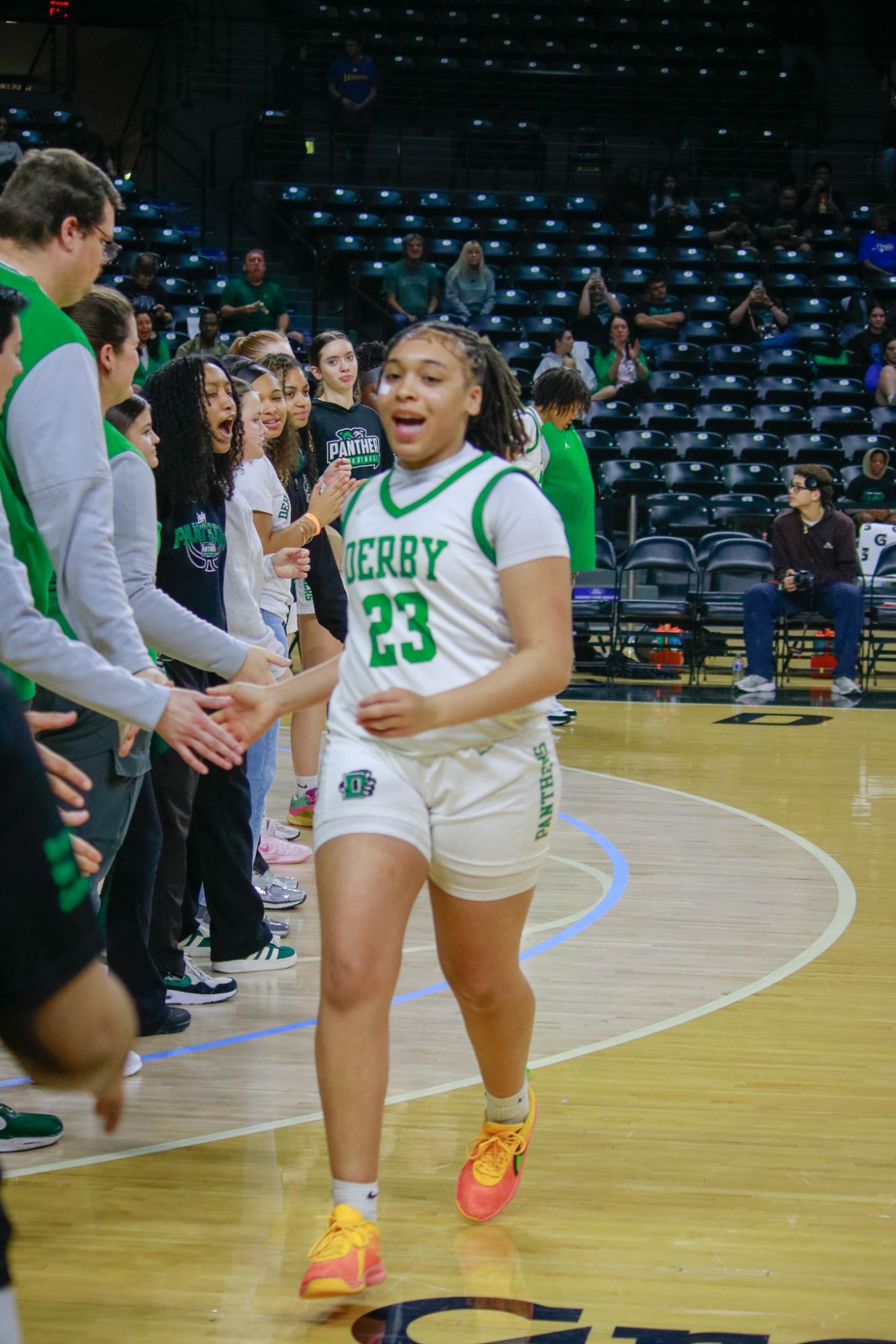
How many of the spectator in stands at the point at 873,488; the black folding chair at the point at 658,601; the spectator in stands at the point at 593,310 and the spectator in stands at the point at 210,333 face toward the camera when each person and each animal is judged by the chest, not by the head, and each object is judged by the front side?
4

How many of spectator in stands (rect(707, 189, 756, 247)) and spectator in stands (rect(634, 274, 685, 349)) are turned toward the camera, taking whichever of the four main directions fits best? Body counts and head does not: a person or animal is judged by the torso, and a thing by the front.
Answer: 2

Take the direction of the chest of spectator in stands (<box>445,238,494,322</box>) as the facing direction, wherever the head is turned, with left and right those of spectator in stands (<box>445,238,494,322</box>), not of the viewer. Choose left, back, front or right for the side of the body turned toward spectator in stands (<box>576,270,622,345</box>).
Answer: left

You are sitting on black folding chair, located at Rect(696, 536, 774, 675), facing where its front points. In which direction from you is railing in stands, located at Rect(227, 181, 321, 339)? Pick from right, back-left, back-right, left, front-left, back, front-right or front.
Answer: back-right

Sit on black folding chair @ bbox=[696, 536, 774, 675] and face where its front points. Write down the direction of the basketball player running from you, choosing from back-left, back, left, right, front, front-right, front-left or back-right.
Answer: front

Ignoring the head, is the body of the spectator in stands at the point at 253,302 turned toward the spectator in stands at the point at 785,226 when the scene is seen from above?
no

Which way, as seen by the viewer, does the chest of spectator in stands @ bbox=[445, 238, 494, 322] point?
toward the camera

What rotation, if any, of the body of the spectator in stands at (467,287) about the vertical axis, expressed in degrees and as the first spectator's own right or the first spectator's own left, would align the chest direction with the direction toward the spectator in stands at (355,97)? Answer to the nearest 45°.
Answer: approximately 180°

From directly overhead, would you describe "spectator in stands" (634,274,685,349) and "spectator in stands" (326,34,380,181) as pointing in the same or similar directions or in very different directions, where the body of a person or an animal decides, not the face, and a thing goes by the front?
same or similar directions

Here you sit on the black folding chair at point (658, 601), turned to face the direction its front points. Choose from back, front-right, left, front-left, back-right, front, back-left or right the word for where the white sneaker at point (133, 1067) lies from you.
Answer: front

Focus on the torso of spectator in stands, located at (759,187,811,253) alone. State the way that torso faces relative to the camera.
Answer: toward the camera

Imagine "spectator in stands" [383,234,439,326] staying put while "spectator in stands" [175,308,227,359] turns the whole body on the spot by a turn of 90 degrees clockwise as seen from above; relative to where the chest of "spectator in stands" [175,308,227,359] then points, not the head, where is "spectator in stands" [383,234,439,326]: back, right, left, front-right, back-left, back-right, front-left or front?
back-right

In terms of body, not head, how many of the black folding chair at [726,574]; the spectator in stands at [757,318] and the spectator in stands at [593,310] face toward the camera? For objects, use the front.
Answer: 3

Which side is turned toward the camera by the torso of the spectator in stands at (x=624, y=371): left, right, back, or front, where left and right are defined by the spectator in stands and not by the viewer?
front

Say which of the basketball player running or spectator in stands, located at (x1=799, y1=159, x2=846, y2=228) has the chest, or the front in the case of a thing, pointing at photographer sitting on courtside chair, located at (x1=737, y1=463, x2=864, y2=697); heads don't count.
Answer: spectator in stands, located at (x1=799, y1=159, x2=846, y2=228)

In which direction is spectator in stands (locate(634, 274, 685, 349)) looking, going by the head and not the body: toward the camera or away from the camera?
toward the camera

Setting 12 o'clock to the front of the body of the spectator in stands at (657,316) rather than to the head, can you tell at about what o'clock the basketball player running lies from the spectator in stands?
The basketball player running is roughly at 12 o'clock from the spectator in stands.

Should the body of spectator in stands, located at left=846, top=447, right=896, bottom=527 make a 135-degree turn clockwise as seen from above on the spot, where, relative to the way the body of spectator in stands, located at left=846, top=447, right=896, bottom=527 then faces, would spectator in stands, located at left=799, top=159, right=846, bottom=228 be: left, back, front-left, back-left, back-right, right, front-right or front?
front-right

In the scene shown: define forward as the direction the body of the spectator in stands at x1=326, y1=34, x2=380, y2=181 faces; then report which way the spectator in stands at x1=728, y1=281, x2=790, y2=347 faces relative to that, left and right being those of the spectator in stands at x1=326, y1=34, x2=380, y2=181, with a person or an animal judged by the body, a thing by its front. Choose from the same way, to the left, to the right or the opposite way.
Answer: the same way

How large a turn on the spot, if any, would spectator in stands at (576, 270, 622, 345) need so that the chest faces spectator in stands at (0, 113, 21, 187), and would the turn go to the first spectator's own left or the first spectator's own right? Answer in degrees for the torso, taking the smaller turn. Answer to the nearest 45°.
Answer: approximately 90° to the first spectator's own right

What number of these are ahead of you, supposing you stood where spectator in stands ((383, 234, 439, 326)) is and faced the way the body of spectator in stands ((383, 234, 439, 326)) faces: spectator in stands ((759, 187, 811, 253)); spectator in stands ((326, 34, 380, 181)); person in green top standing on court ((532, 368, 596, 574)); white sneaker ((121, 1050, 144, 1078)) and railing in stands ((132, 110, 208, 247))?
2
